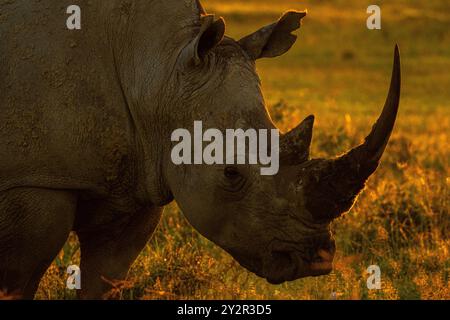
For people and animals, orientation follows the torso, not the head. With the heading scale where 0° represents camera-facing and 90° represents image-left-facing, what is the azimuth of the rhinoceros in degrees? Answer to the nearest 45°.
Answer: approximately 270°
